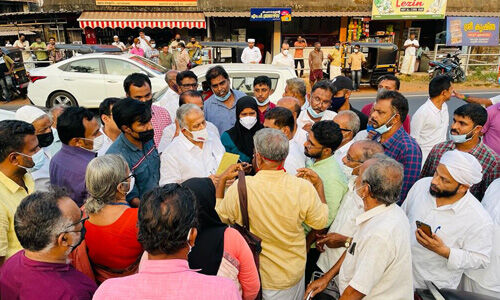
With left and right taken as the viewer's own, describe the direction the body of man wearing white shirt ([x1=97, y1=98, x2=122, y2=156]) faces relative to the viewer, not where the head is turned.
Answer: facing to the right of the viewer

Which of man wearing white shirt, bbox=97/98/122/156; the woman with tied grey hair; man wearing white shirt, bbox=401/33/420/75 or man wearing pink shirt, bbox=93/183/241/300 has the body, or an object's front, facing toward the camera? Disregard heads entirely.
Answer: man wearing white shirt, bbox=401/33/420/75

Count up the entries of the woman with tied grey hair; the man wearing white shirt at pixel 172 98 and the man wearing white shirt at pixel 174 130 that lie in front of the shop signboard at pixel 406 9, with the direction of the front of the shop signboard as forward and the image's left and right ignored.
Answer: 3

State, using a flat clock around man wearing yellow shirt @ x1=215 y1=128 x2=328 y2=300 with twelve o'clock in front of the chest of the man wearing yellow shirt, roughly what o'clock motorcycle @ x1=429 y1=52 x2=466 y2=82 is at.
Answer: The motorcycle is roughly at 1 o'clock from the man wearing yellow shirt.

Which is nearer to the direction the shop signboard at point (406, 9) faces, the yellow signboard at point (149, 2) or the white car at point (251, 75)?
the white car

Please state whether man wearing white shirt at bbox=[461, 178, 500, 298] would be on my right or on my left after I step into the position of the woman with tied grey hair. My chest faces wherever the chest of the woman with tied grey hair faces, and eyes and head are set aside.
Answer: on my right

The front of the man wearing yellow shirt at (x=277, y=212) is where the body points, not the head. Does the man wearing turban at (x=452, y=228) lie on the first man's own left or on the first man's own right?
on the first man's own right
